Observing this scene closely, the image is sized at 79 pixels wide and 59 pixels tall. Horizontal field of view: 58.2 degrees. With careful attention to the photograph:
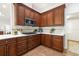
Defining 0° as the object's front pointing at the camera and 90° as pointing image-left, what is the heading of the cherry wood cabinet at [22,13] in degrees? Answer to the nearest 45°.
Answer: approximately 315°

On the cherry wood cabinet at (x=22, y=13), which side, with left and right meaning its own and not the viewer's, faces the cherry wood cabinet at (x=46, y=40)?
left

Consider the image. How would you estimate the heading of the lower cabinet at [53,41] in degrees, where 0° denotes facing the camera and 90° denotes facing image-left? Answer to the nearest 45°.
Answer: approximately 45°

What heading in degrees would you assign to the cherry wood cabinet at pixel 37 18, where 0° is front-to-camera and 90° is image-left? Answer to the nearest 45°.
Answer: approximately 315°
